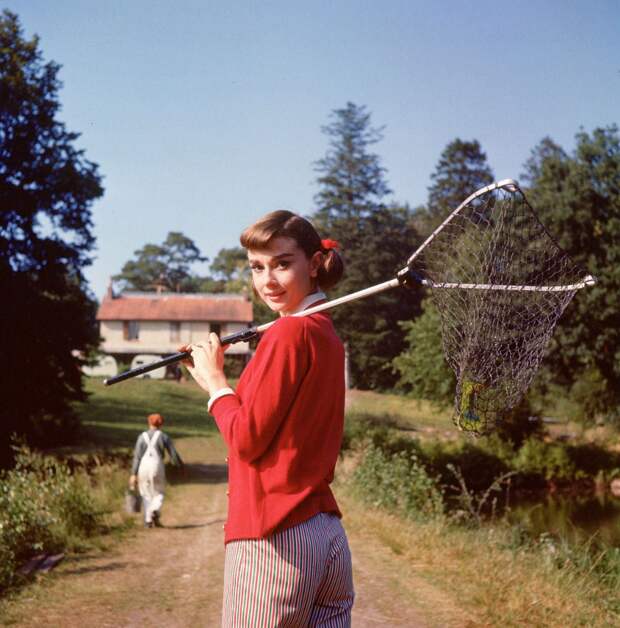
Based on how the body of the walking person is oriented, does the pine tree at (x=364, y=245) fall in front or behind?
in front

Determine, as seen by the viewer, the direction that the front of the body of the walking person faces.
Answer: away from the camera

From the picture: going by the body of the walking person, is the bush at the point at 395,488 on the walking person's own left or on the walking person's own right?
on the walking person's own right

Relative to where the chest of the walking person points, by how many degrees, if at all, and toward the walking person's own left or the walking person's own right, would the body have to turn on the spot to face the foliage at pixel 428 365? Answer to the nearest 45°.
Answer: approximately 45° to the walking person's own right

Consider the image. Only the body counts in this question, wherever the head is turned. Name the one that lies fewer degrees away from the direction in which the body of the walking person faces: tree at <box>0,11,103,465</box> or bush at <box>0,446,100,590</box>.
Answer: the tree

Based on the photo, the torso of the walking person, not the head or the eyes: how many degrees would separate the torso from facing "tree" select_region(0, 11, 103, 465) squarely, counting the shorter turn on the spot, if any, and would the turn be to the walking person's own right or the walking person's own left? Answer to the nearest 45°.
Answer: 0° — they already face it

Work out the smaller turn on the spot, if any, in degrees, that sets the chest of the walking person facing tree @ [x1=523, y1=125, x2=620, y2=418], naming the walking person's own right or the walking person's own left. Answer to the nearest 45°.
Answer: approximately 45° to the walking person's own right

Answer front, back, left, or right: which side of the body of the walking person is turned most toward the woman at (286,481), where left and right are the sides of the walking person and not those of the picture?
back

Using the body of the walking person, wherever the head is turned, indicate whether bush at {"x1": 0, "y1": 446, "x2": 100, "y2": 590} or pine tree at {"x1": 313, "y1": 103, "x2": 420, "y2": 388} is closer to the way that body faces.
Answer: the pine tree
